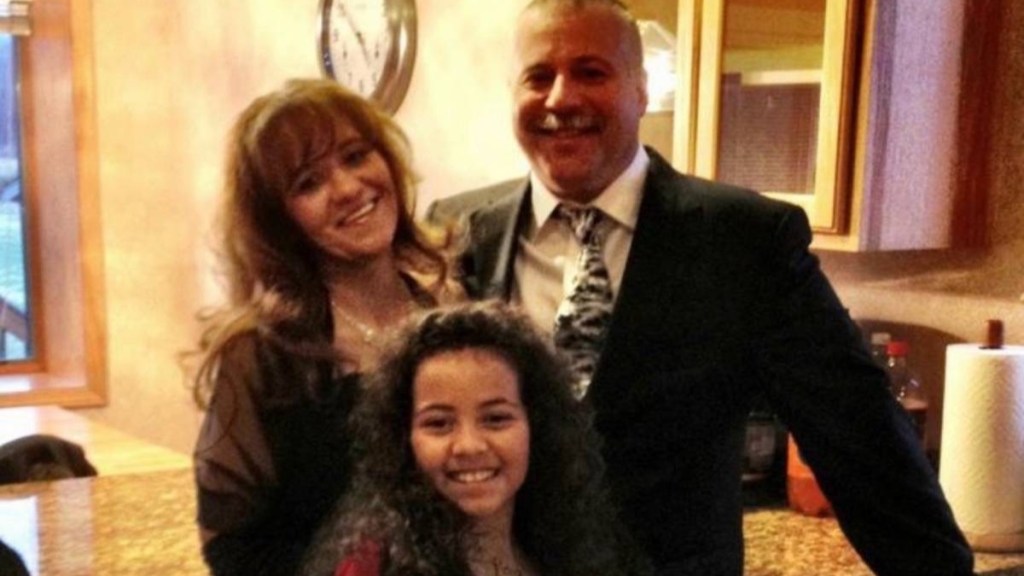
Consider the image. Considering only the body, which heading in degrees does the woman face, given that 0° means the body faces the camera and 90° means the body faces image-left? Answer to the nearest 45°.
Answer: approximately 315°

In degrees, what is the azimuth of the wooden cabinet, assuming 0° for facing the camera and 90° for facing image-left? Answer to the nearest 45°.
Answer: approximately 45°

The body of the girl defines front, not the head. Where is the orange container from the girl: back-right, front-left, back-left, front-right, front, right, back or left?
back-left
